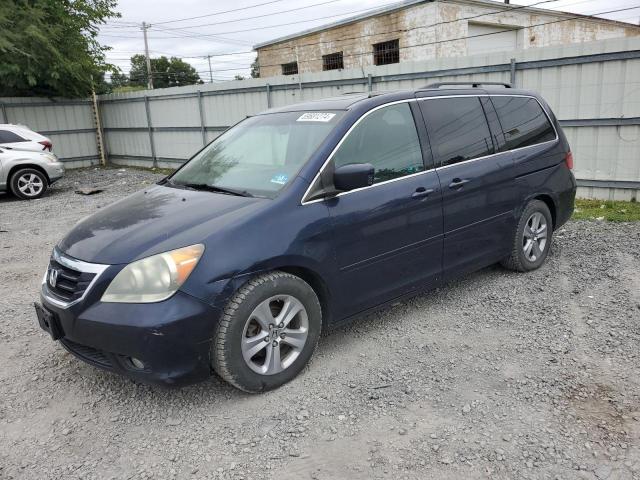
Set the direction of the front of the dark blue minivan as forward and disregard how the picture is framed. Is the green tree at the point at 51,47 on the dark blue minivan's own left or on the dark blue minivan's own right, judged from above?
on the dark blue minivan's own right

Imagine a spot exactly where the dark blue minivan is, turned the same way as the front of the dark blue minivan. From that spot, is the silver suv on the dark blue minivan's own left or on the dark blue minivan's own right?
on the dark blue minivan's own right

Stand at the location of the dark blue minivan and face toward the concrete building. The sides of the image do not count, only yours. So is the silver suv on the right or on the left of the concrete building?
left

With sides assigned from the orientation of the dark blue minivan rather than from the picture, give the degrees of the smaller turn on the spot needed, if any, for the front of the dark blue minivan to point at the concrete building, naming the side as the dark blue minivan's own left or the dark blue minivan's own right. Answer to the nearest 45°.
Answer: approximately 135° to the dark blue minivan's own right

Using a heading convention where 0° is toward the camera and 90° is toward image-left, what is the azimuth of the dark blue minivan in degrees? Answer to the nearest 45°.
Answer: approximately 45°

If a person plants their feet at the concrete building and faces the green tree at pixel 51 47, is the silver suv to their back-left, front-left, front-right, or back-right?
front-left
